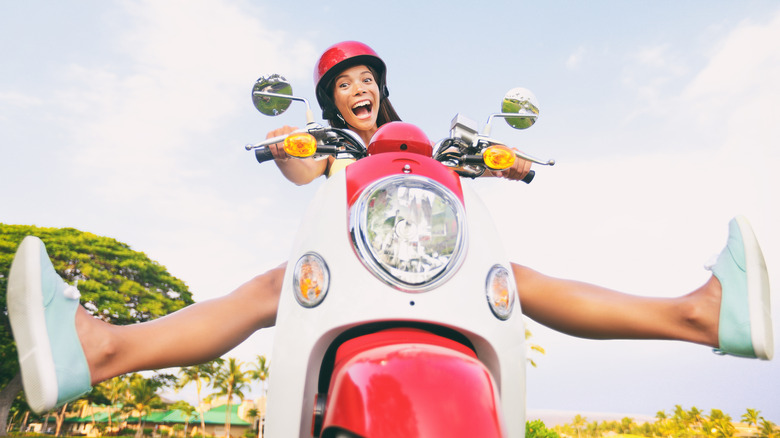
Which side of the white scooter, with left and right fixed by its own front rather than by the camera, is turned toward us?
front

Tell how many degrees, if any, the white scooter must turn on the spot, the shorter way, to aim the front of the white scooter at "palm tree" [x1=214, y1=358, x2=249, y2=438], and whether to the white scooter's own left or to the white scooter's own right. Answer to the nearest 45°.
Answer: approximately 180°

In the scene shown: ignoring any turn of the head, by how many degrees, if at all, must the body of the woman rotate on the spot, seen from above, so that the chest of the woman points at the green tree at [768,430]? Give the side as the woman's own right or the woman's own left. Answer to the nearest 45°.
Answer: approximately 135° to the woman's own left

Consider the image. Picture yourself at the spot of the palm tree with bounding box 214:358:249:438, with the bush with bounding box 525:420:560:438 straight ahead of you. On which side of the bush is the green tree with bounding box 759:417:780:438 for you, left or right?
left

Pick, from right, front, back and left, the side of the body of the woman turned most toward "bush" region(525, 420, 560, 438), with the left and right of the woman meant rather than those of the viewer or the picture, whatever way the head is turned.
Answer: back
